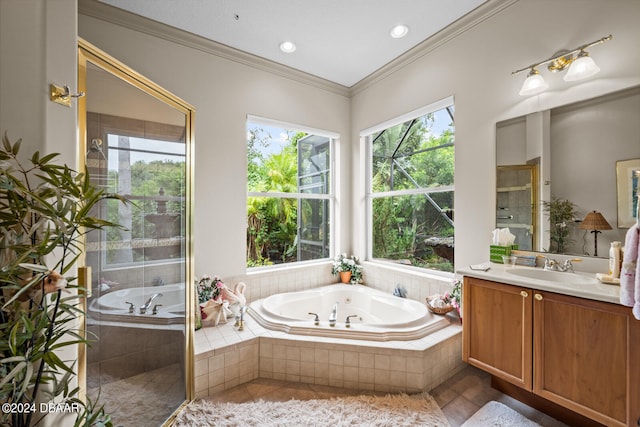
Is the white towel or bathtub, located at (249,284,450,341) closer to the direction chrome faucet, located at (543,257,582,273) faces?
the bathtub

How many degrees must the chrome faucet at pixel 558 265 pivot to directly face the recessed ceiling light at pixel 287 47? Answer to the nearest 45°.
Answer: approximately 45° to its right

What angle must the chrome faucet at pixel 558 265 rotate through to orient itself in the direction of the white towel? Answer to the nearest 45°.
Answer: approximately 90° to its left

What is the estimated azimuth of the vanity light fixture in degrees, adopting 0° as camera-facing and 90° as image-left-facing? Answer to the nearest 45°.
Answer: approximately 45°
